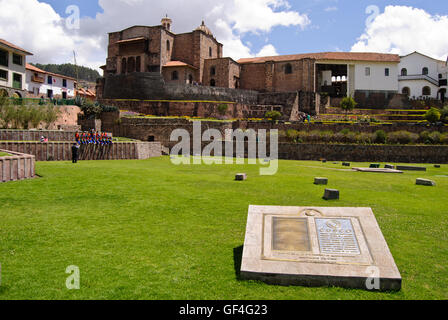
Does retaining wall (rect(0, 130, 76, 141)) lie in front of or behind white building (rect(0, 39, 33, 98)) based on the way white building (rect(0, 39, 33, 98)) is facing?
in front

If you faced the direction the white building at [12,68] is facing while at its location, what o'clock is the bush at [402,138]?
The bush is roughly at 12 o'clock from the white building.

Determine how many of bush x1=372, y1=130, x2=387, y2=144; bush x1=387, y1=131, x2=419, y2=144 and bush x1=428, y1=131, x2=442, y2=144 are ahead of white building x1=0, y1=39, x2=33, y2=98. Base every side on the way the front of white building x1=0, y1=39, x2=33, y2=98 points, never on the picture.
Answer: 3

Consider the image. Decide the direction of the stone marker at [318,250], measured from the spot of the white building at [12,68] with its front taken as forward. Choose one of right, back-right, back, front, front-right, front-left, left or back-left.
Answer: front-right

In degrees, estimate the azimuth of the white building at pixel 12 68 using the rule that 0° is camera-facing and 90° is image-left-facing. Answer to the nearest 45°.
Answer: approximately 315°

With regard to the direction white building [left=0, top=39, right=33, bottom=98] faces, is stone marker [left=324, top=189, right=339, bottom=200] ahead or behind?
ahead
